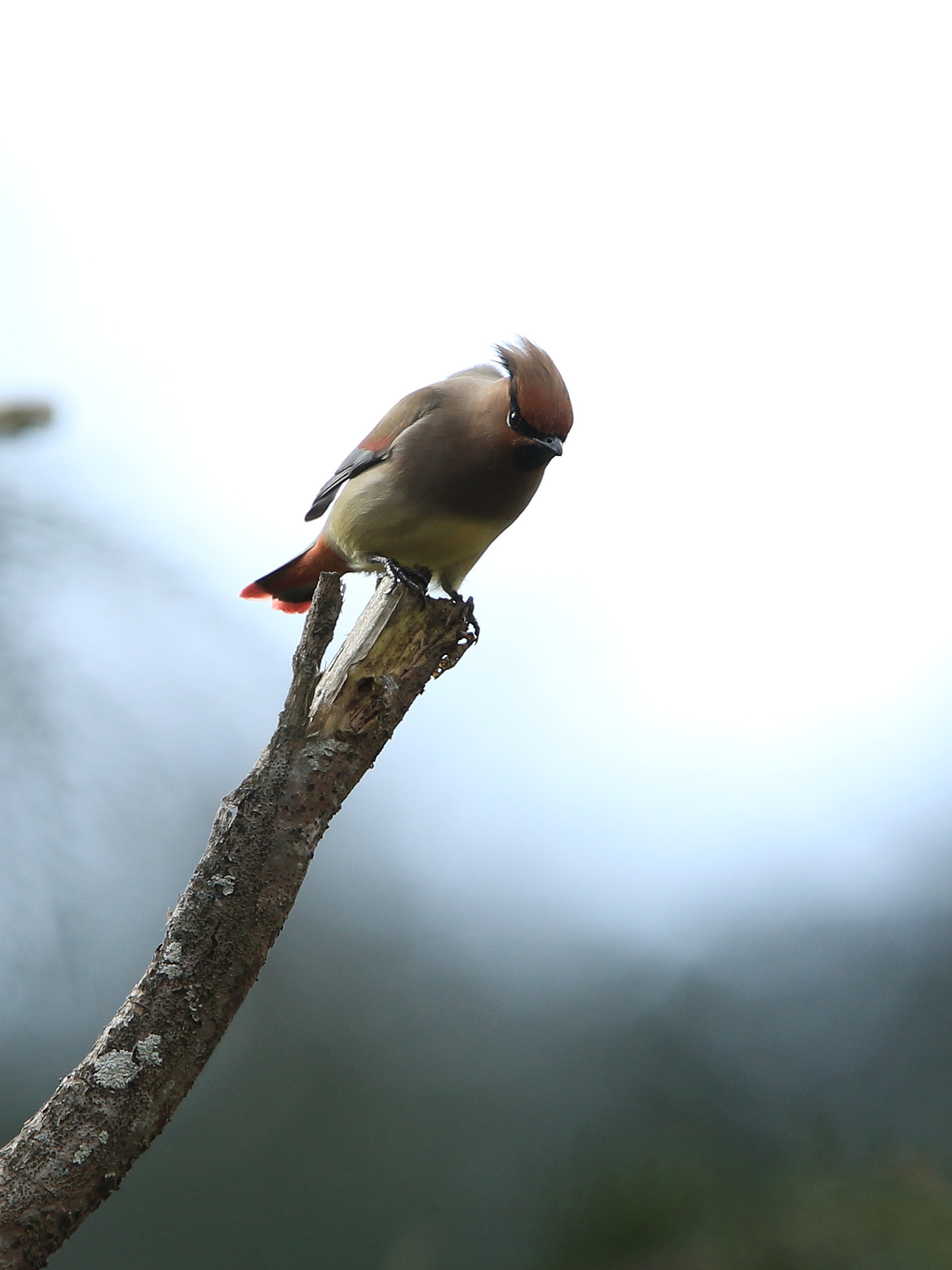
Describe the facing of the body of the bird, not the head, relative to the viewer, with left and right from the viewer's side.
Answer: facing the viewer and to the right of the viewer
